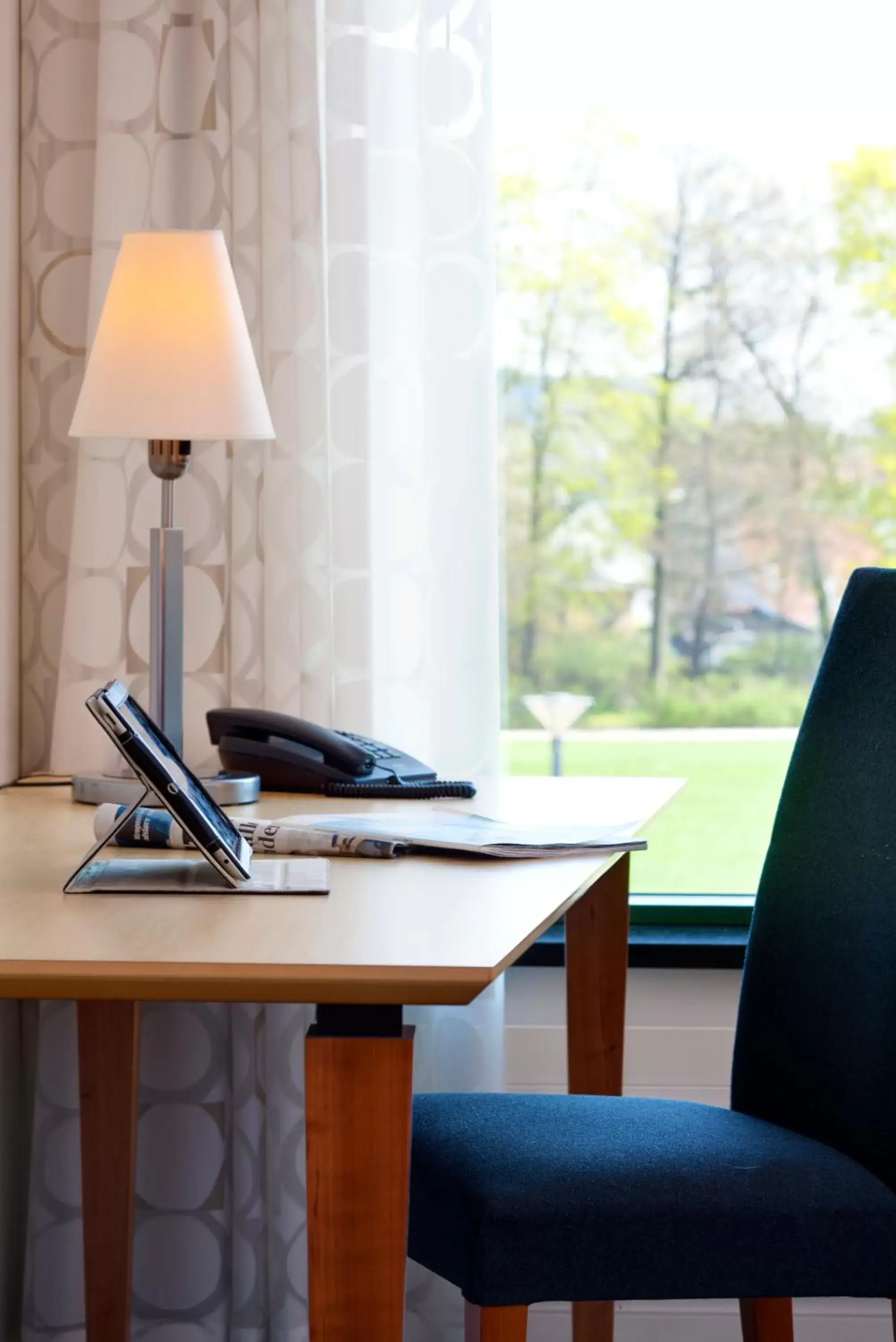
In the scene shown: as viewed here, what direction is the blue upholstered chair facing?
to the viewer's left

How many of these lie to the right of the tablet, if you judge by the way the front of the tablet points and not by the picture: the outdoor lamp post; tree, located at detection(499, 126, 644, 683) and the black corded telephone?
0

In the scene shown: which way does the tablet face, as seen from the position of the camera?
facing to the right of the viewer

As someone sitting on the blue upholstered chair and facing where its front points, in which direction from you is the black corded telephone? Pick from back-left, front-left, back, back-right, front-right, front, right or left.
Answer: front-right

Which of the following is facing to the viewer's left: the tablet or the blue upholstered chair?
the blue upholstered chair

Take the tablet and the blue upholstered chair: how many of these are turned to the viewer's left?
1

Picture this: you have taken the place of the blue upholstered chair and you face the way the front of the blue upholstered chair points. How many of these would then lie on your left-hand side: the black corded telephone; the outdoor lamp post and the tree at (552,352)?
0

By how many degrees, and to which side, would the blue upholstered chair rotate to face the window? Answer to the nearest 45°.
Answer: approximately 90° to its right

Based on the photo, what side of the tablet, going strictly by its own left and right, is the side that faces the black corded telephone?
left

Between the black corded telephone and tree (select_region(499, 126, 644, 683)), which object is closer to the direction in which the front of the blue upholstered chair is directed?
the black corded telephone

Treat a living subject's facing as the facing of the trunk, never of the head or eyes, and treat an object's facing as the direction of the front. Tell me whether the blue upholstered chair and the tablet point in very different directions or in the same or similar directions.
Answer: very different directions

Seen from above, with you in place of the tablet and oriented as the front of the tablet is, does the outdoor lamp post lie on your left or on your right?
on your left

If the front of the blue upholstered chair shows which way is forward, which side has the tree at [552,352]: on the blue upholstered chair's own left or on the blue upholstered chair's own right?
on the blue upholstered chair's own right

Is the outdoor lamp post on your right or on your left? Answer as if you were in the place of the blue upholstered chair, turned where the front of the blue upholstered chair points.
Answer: on your right
